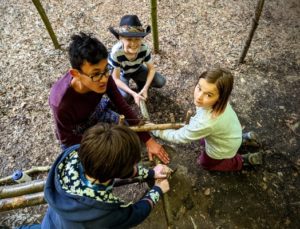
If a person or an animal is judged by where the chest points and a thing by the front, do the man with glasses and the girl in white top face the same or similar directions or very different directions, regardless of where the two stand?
very different directions

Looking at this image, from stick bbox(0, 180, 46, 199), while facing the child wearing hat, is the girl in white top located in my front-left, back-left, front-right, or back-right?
front-right

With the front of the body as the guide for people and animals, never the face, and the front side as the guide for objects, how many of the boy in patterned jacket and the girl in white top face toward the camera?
0

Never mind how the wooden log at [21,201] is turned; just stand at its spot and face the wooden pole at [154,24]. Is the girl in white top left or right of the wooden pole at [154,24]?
right

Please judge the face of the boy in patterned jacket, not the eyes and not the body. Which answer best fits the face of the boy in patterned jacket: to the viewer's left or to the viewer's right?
to the viewer's right

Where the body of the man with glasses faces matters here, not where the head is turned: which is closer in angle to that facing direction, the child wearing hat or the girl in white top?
the girl in white top

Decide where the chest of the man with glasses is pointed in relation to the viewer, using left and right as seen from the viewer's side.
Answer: facing the viewer and to the right of the viewer

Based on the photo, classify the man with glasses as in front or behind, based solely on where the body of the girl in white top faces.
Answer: in front

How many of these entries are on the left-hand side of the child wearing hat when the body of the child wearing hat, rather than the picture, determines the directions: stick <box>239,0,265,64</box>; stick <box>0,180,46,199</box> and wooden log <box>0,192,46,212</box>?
1

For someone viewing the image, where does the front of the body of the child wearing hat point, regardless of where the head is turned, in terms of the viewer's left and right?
facing the viewer

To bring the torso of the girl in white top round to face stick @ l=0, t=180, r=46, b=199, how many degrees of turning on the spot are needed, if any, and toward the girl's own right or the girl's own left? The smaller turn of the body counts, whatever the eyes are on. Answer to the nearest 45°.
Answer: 0° — they already face it

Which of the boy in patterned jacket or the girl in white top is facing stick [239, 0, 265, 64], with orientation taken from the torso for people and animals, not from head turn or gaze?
the boy in patterned jacket

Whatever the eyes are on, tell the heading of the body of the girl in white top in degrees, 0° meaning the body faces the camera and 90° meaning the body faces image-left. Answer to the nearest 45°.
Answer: approximately 90°

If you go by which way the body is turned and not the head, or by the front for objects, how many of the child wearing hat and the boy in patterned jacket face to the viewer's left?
0

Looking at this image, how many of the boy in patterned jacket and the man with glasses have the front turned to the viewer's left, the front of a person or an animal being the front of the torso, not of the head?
0

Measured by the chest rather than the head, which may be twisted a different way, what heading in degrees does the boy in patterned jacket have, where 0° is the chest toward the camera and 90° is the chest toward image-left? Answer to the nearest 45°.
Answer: approximately 225°

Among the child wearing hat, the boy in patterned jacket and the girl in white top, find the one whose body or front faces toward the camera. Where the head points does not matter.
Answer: the child wearing hat
